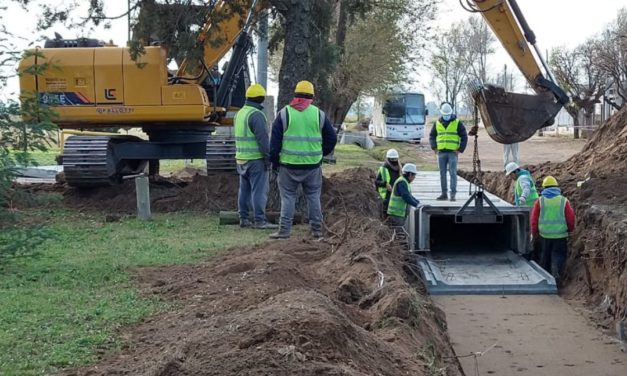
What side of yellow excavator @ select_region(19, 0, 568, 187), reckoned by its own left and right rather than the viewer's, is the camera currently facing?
right

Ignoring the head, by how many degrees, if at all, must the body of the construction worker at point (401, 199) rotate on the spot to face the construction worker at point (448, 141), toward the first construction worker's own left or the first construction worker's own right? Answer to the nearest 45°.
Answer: approximately 45° to the first construction worker's own left

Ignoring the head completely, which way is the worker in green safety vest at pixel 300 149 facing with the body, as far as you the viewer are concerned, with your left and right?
facing away from the viewer

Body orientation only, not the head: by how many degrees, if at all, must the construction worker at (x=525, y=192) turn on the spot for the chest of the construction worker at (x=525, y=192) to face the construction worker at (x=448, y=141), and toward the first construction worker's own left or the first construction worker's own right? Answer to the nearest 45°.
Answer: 0° — they already face them

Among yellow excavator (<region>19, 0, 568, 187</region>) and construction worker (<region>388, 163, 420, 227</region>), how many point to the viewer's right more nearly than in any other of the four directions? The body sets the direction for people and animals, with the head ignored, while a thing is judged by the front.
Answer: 2

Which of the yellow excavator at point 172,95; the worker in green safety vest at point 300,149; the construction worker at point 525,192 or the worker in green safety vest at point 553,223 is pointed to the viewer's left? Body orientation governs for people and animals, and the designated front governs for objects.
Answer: the construction worker

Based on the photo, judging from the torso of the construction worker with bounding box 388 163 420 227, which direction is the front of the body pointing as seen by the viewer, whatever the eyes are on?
to the viewer's right

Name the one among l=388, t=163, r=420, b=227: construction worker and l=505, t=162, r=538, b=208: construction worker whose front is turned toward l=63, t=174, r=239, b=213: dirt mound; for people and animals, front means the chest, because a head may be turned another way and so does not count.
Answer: l=505, t=162, r=538, b=208: construction worker

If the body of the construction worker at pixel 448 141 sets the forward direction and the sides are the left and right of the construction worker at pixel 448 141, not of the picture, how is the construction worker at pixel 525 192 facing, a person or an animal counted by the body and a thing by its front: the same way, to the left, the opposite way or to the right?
to the right

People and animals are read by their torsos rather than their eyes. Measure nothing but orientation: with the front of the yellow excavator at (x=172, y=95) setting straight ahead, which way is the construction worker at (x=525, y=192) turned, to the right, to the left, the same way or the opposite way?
the opposite way

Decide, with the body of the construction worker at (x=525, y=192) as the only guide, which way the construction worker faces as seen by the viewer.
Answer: to the viewer's left
